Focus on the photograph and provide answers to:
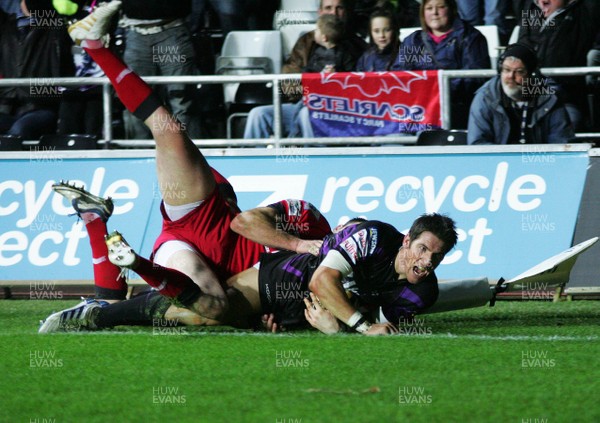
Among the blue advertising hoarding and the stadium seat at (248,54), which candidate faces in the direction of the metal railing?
the stadium seat

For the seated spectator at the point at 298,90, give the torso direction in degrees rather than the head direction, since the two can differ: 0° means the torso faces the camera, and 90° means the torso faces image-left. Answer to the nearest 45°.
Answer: approximately 45°

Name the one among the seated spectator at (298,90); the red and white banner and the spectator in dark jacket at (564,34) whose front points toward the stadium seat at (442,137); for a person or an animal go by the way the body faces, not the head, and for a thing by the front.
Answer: the spectator in dark jacket

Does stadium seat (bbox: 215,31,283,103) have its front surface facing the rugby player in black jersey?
yes

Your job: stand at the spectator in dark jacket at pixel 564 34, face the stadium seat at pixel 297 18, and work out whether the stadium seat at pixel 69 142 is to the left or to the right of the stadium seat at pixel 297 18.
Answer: left

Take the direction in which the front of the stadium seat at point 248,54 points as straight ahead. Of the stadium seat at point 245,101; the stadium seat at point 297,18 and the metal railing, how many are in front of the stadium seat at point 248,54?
2

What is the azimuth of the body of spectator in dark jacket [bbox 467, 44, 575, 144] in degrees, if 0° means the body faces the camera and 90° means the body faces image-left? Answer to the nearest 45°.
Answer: approximately 0°
